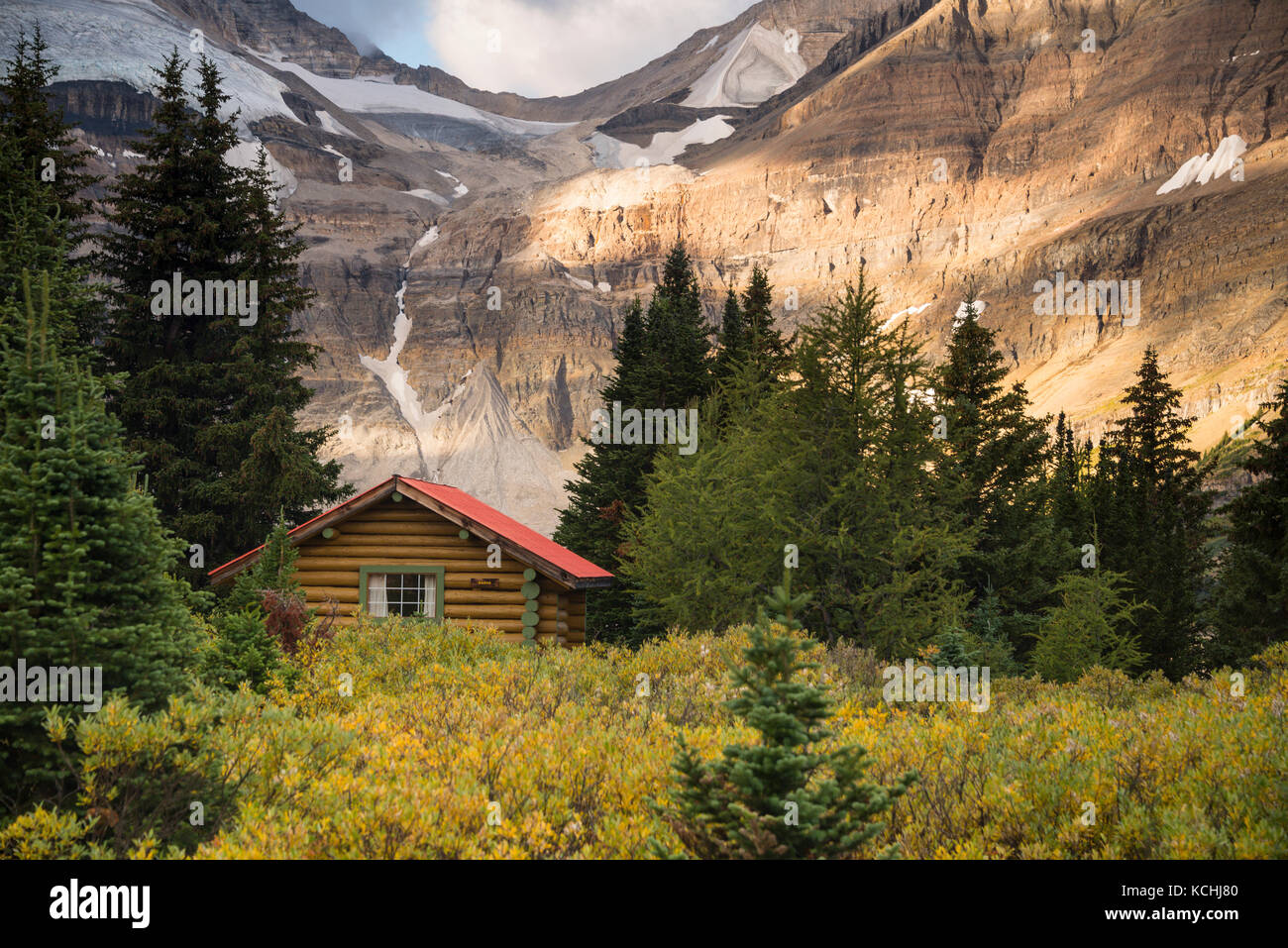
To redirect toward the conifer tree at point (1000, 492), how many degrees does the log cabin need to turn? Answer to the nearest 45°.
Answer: approximately 135° to its left

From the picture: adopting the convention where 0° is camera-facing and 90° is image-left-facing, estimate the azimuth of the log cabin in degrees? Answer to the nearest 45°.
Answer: approximately 0°

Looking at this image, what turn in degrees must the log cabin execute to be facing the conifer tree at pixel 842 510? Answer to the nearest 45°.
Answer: approximately 90° to its left
